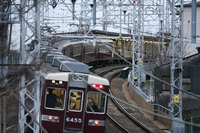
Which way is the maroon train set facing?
toward the camera

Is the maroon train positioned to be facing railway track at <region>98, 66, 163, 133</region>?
no
